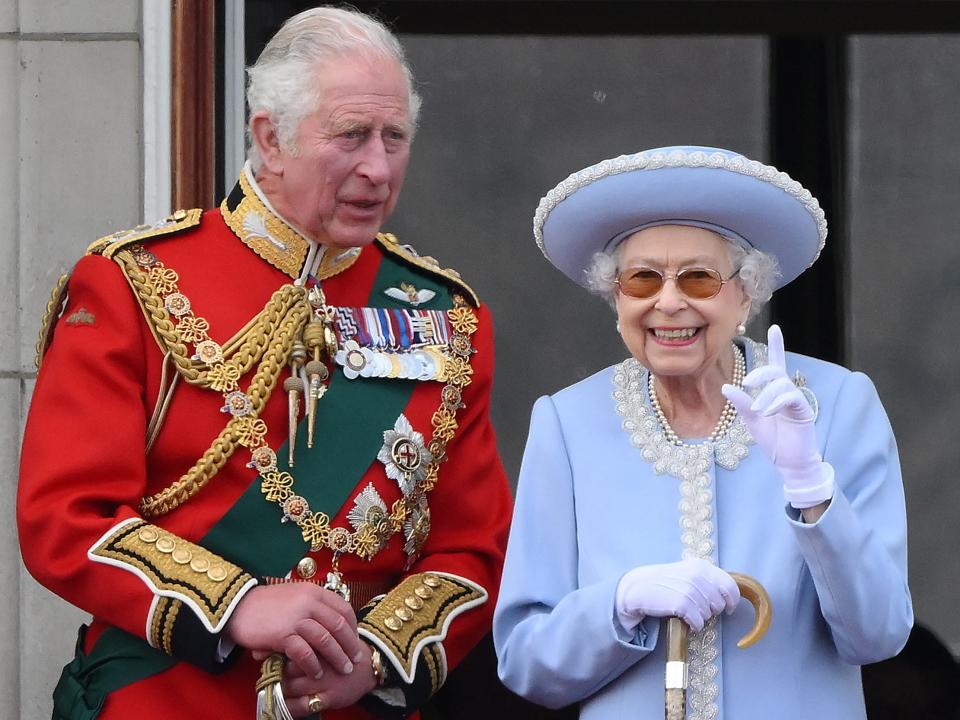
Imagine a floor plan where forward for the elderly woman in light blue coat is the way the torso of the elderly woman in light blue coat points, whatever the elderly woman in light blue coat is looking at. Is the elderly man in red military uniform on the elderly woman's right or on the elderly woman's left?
on the elderly woman's right

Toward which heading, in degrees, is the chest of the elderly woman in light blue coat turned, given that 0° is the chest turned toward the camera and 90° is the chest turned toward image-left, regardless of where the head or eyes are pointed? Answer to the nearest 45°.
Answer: approximately 0°

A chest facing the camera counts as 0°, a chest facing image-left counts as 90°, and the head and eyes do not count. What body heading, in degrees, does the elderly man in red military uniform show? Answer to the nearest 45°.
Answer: approximately 315°

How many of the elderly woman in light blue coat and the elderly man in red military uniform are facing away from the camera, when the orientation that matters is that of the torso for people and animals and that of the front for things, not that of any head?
0

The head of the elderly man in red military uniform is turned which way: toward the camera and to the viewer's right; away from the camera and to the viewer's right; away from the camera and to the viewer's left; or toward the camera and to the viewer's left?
toward the camera and to the viewer's right
